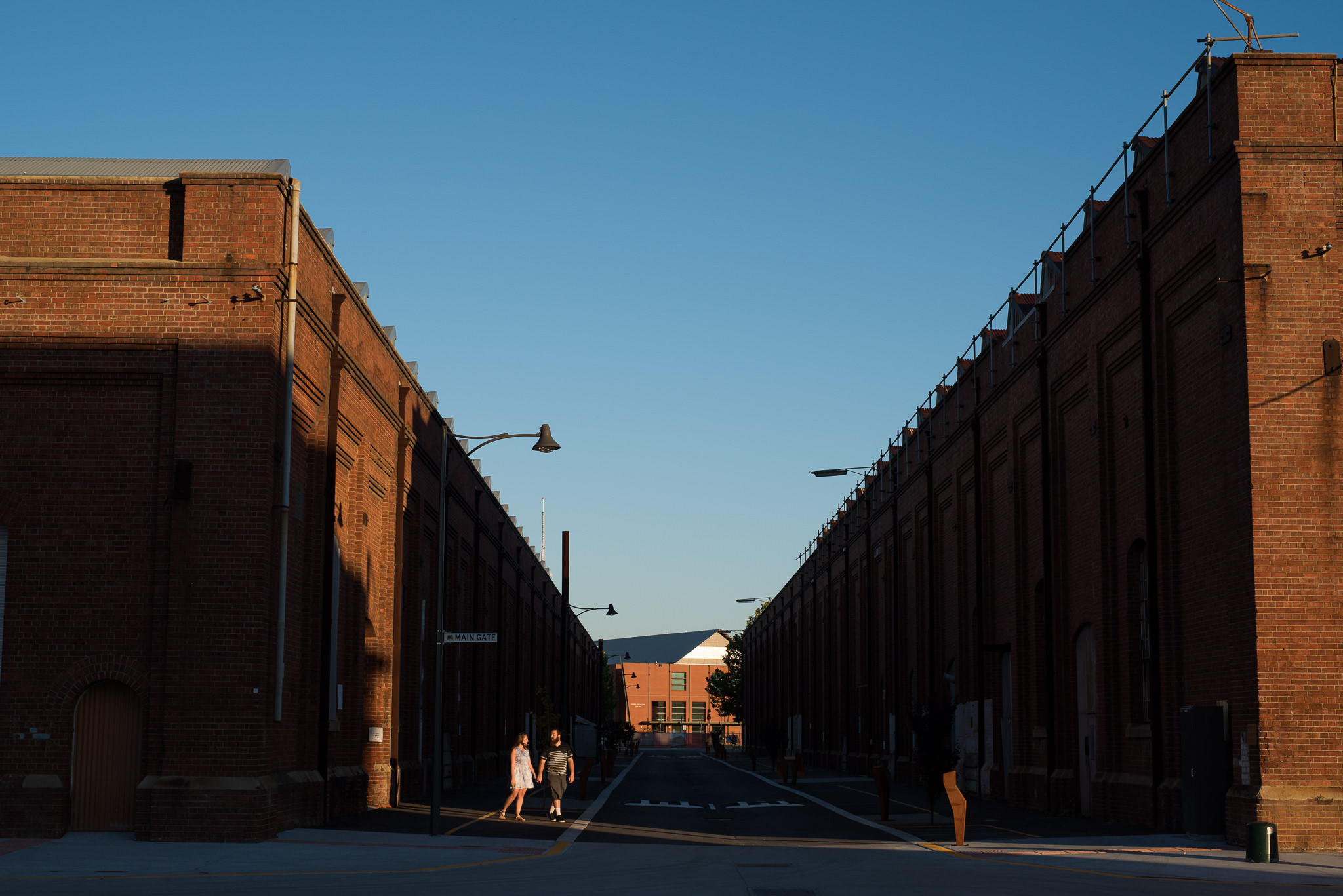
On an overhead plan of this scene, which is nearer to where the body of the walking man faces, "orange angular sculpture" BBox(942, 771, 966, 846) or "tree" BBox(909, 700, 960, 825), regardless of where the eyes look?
the orange angular sculpture

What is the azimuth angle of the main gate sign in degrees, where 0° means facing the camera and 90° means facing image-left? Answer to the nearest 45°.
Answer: approximately 0°

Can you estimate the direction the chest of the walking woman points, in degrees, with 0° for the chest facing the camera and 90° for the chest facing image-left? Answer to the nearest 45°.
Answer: approximately 315°

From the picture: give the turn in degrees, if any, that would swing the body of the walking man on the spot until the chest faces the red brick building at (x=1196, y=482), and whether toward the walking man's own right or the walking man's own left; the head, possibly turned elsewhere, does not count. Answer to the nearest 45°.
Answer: approximately 45° to the walking man's own left

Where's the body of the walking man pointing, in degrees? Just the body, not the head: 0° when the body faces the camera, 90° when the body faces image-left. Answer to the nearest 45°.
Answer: approximately 0°

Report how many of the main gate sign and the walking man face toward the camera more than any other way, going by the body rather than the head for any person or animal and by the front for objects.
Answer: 2

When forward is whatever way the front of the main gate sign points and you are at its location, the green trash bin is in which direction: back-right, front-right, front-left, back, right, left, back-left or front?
front-left

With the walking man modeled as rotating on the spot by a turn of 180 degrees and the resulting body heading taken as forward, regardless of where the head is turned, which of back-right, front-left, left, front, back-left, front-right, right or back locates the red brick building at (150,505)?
back-left

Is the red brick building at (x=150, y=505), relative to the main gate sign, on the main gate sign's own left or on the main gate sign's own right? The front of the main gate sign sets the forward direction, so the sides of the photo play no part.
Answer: on the main gate sign's own right

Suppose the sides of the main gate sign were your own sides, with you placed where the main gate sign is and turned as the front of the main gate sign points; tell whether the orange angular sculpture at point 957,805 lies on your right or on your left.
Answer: on your left
